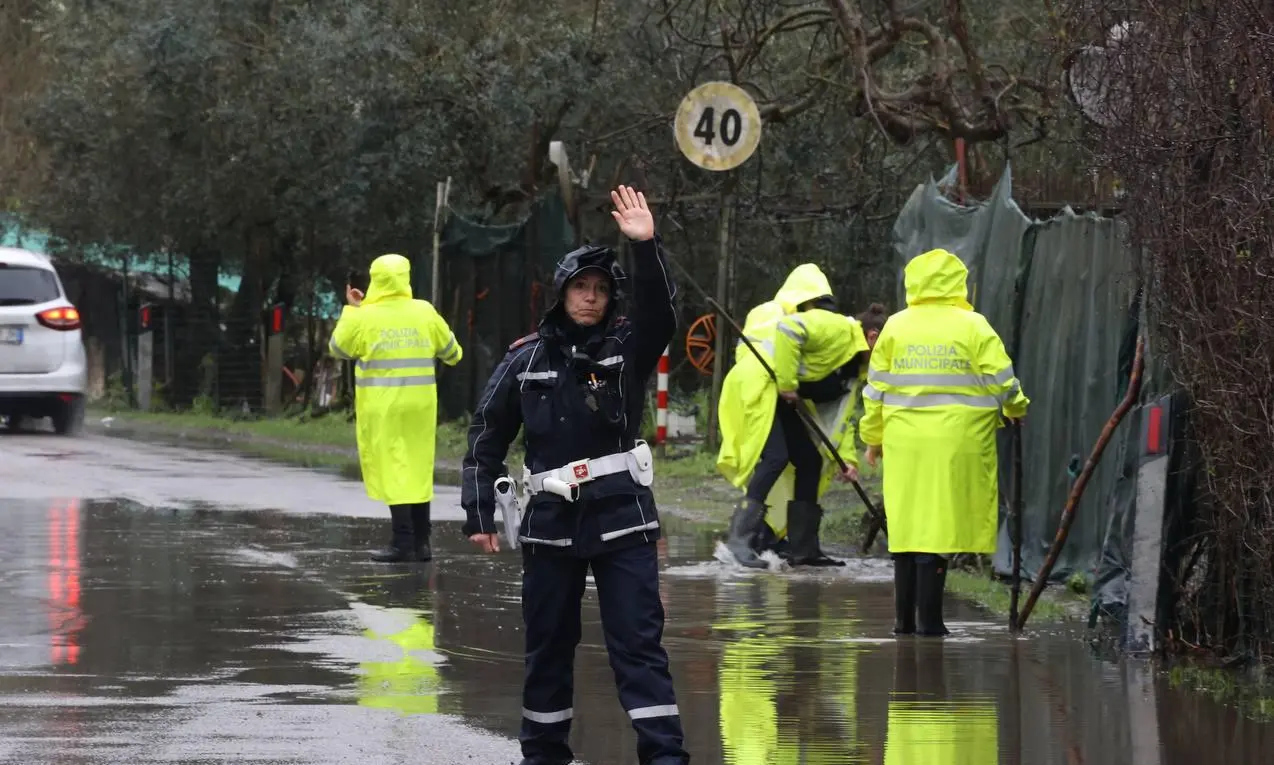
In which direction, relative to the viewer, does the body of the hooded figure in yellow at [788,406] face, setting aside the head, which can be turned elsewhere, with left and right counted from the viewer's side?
facing to the right of the viewer

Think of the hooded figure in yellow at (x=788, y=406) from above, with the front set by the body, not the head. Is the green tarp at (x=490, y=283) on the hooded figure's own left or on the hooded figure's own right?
on the hooded figure's own left

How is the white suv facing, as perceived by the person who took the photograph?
facing away from the viewer

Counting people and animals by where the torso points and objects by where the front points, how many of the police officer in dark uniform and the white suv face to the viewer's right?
0

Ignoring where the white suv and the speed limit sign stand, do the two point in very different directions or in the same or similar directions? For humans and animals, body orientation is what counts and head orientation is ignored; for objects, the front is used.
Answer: very different directions

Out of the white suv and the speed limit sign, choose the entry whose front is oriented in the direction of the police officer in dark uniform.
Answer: the speed limit sign

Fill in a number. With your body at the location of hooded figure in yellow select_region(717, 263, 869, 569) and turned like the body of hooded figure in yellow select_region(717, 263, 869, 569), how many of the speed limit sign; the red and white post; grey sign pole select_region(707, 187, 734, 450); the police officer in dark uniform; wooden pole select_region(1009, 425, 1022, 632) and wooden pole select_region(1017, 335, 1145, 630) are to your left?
3

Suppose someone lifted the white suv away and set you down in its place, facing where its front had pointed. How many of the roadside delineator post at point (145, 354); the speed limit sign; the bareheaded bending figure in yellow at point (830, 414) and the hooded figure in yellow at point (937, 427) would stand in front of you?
1

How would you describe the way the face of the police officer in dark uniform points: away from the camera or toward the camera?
toward the camera

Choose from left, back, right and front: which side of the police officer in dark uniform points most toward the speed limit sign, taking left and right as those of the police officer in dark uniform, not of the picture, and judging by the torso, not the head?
back

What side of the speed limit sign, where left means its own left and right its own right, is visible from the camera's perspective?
front

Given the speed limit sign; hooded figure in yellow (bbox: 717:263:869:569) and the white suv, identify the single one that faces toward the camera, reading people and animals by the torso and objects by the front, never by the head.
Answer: the speed limit sign

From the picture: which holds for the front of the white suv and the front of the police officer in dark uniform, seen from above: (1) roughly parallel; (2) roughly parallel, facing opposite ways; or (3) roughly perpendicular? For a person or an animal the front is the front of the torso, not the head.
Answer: roughly parallel, facing opposite ways

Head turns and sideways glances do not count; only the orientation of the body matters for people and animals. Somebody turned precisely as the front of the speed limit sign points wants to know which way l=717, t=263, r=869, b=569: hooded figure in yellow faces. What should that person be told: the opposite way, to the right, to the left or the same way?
to the left

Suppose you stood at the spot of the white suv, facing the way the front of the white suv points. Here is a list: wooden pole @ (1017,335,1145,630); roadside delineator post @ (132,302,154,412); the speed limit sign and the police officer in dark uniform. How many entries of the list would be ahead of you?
1

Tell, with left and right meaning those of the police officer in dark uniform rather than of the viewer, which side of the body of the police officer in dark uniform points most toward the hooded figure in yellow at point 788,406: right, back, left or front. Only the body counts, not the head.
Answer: back

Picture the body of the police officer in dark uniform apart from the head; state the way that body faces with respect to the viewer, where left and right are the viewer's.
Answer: facing the viewer
